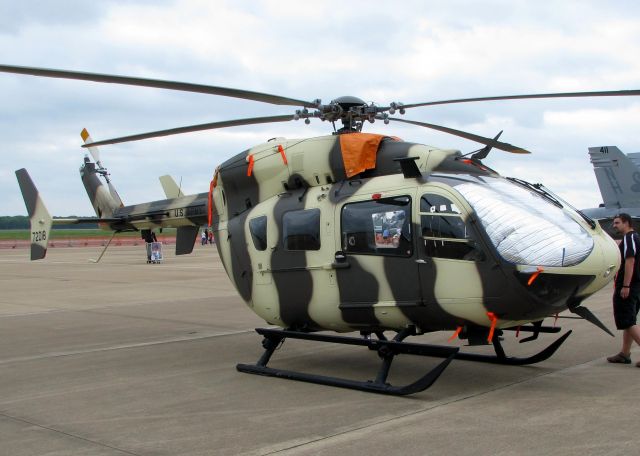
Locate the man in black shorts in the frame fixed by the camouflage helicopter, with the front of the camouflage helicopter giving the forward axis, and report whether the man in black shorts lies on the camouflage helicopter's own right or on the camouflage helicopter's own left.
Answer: on the camouflage helicopter's own left

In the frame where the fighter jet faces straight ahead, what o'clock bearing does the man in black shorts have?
The man in black shorts is roughly at 3 o'clock from the fighter jet.

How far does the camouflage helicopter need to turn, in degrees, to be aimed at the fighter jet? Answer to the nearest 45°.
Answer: approximately 90° to its left

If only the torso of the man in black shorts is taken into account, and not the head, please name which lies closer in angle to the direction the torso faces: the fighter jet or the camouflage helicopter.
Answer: the camouflage helicopter

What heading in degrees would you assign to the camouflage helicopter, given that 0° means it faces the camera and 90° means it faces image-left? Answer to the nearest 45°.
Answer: approximately 315°

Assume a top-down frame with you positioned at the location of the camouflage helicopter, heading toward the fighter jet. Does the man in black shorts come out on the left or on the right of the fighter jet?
right

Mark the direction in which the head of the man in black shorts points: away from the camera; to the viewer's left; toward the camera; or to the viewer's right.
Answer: to the viewer's left

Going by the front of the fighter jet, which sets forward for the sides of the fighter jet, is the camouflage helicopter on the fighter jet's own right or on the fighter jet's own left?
on the fighter jet's own right

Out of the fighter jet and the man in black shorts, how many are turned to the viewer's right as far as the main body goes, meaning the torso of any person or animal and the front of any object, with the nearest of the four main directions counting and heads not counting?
1

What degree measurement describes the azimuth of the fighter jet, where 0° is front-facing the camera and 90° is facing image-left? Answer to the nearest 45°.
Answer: approximately 270°

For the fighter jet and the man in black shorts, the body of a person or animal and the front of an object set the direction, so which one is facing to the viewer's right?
the fighter jet

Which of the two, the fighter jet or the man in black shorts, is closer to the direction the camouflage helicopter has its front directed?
the man in black shorts

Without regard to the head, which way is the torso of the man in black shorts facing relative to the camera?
to the viewer's left
